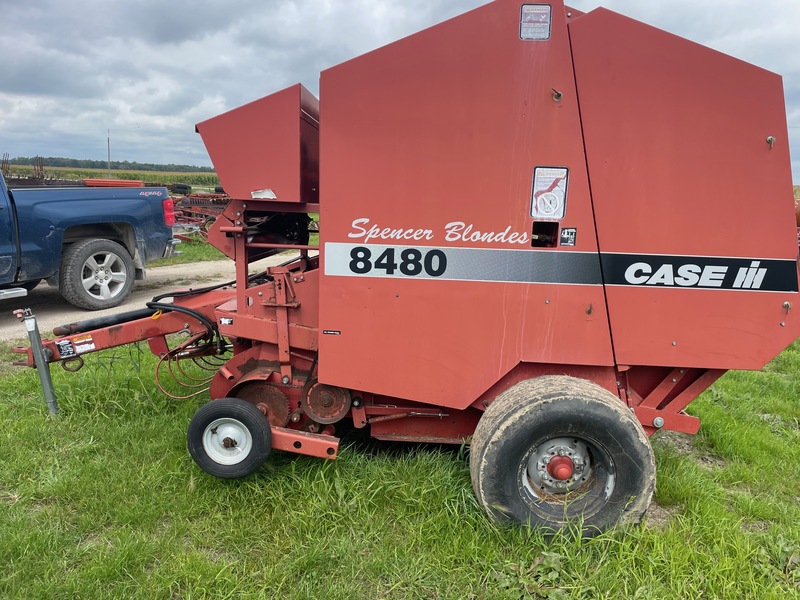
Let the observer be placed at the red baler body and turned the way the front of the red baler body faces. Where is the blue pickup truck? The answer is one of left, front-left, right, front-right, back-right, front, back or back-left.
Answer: front-right

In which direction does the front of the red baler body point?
to the viewer's left
